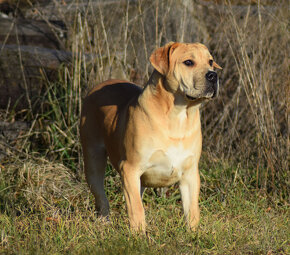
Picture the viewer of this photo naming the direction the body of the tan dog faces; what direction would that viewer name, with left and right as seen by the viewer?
facing the viewer and to the right of the viewer
